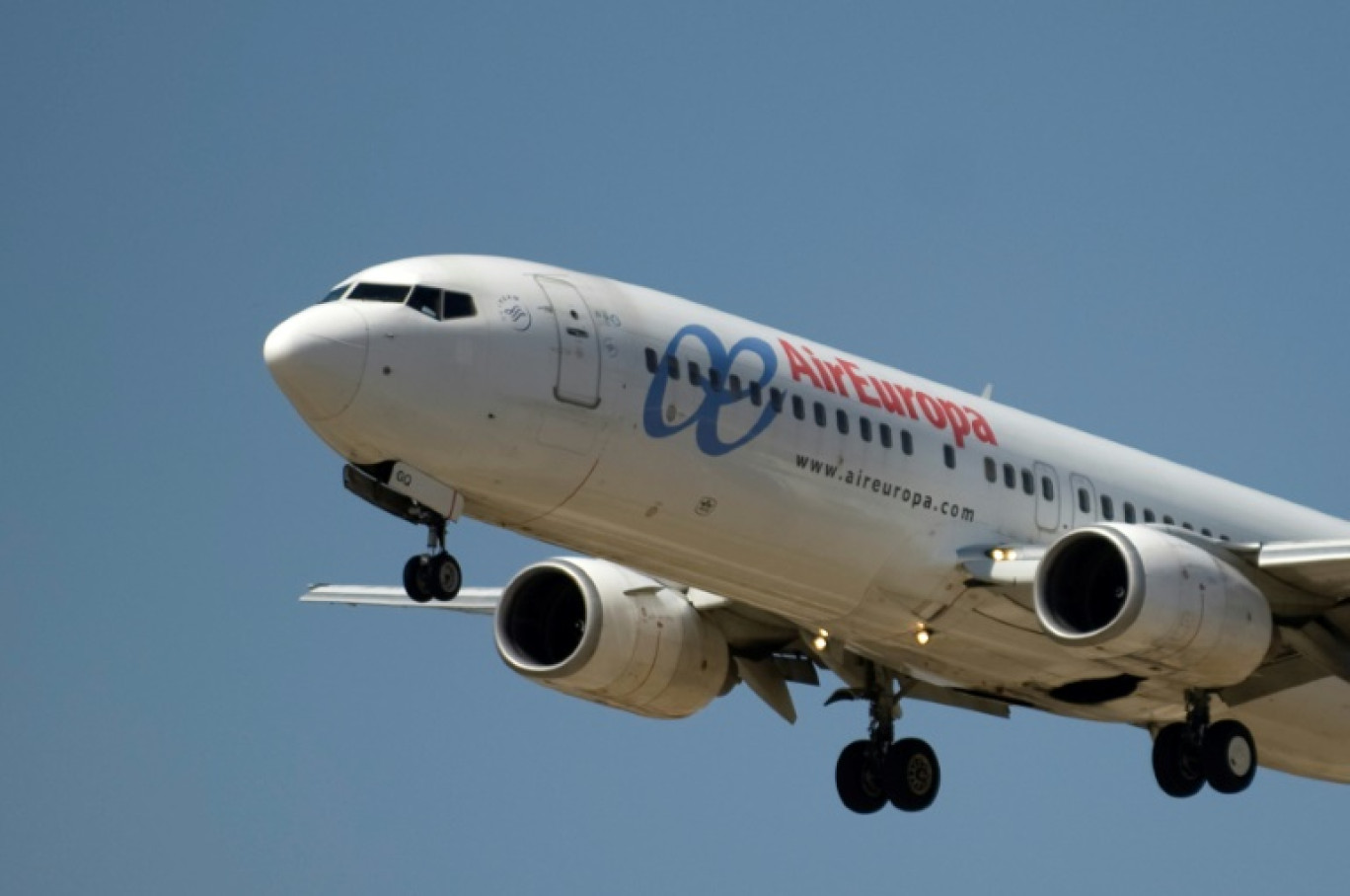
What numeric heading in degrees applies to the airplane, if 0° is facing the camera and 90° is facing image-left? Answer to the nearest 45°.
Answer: approximately 45°
